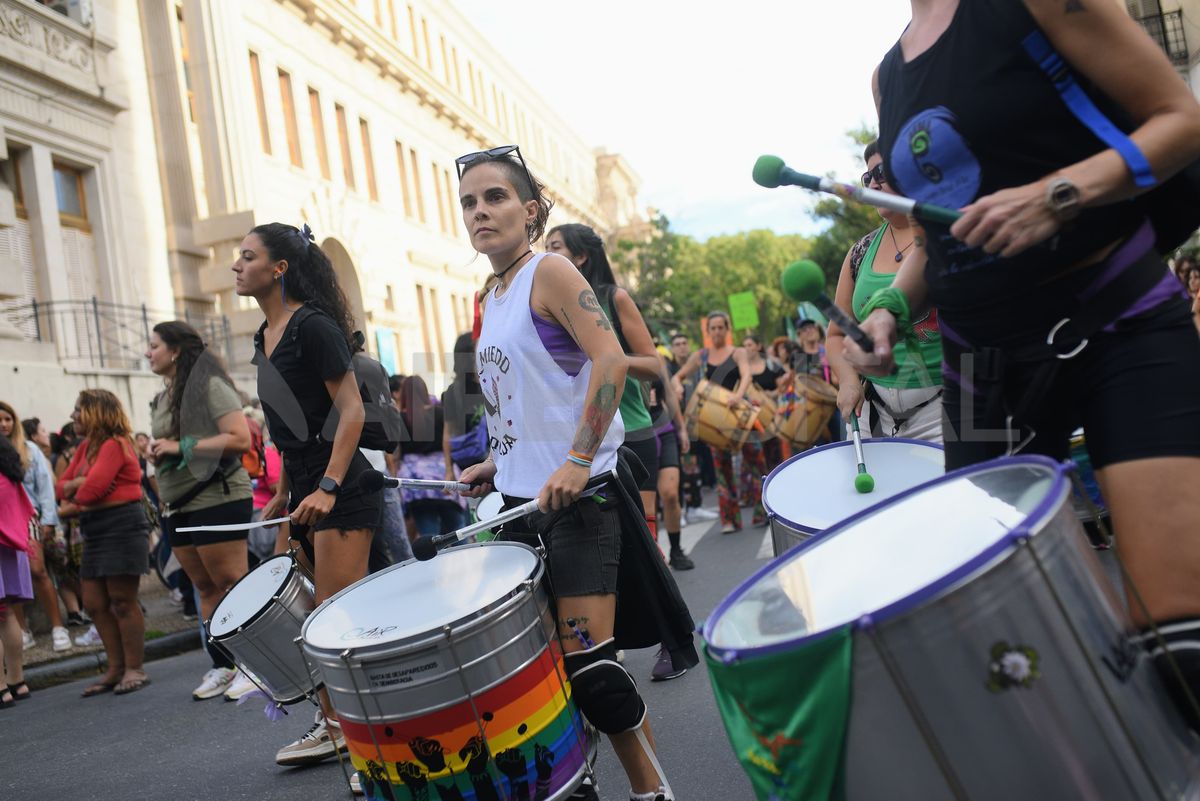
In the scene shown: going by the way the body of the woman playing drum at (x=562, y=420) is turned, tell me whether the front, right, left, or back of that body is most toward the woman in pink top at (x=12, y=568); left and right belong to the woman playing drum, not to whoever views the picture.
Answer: right

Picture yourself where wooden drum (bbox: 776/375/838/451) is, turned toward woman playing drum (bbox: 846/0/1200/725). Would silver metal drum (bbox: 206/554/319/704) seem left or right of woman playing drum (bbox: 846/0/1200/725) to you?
right

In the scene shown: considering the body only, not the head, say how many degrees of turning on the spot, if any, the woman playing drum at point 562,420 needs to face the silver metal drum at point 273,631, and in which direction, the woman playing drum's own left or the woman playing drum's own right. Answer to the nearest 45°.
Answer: approximately 90° to the woman playing drum's own right

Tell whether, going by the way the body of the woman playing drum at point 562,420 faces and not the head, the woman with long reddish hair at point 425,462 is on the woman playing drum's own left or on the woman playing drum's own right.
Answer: on the woman playing drum's own right

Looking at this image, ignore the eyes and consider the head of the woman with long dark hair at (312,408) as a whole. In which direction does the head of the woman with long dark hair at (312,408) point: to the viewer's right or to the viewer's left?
to the viewer's left

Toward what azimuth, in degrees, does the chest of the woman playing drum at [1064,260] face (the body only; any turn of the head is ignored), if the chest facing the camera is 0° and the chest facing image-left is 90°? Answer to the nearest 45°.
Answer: approximately 45°

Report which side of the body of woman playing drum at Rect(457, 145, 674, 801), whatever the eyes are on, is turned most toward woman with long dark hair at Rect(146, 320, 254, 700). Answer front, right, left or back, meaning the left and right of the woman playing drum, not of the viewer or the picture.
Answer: right

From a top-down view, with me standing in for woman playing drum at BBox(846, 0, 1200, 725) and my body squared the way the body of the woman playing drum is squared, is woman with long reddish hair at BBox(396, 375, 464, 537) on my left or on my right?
on my right

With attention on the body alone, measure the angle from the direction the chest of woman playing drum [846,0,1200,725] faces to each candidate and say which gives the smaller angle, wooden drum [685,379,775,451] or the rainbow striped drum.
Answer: the rainbow striped drum

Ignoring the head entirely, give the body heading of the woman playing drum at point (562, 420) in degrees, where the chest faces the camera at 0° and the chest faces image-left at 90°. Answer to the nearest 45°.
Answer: approximately 45°

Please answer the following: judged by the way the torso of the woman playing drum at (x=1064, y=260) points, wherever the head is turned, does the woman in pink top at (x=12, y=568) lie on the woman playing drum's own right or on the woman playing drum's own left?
on the woman playing drum's own right

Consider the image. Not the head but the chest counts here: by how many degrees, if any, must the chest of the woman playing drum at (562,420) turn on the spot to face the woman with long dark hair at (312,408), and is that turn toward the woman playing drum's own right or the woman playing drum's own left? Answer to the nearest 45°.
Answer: approximately 90° to the woman playing drum's own right
